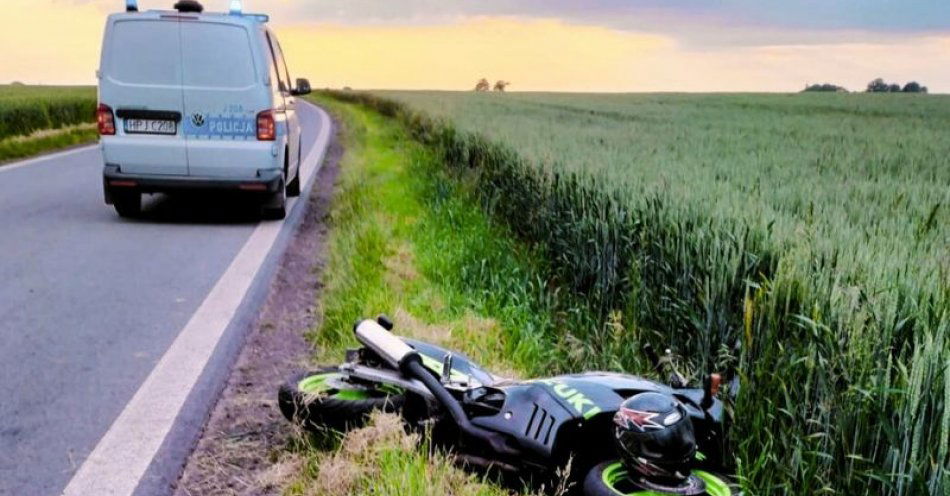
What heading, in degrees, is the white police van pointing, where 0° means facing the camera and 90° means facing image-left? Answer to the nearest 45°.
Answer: approximately 180°

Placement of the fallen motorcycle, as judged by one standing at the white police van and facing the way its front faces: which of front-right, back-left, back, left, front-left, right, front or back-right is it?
back

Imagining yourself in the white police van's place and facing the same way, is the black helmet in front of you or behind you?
behind
